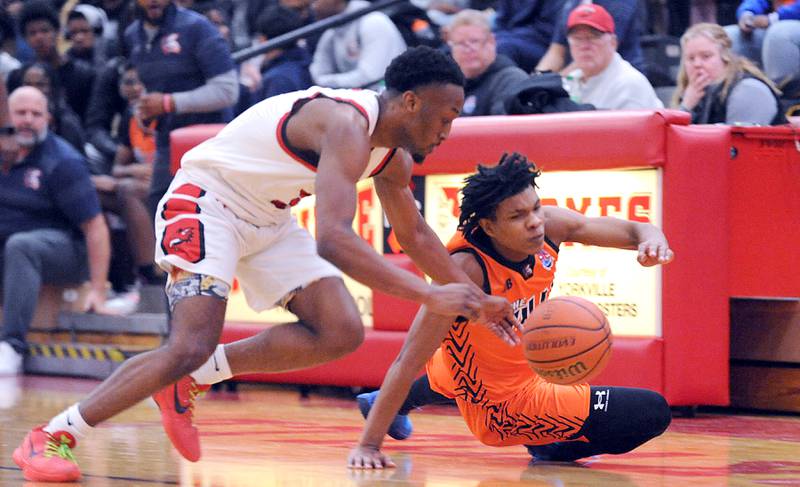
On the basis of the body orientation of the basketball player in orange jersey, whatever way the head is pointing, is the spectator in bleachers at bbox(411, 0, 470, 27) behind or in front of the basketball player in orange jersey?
behind

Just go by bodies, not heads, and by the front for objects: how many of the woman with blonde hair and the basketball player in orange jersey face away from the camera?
0

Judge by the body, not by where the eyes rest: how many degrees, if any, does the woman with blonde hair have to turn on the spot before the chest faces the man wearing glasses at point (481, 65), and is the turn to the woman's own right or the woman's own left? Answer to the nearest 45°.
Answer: approximately 45° to the woman's own right

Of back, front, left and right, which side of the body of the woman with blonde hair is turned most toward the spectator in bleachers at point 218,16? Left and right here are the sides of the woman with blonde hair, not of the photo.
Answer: right

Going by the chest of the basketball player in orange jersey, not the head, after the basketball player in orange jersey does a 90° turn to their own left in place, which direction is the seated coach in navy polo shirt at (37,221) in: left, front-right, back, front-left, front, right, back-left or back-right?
left

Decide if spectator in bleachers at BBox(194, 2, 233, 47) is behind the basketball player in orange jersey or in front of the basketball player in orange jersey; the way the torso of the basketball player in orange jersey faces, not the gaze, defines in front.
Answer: behind

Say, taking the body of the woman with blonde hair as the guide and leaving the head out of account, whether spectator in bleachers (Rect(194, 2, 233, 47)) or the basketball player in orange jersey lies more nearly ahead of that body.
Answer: the basketball player in orange jersey

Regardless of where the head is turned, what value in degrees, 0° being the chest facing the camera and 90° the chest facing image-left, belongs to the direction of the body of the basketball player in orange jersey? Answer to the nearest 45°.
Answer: approximately 315°

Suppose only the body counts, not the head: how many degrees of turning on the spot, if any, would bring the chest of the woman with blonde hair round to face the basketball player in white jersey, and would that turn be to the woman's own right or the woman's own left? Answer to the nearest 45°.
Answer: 0° — they already face them

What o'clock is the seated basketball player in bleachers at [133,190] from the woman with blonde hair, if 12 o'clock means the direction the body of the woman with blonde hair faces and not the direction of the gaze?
The seated basketball player in bleachers is roughly at 2 o'clock from the woman with blonde hair.
